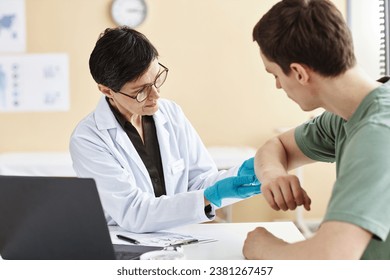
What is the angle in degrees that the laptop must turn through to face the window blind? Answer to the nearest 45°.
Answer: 0° — it already faces it

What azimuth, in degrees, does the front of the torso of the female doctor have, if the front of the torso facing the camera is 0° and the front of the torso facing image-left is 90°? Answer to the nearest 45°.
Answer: approximately 315°

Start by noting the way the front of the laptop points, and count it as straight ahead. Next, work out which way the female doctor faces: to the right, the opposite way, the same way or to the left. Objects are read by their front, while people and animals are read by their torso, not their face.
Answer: to the right

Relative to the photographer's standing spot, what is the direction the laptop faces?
facing away from the viewer and to the right of the viewer

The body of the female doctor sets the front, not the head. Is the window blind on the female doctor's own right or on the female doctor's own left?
on the female doctor's own left
